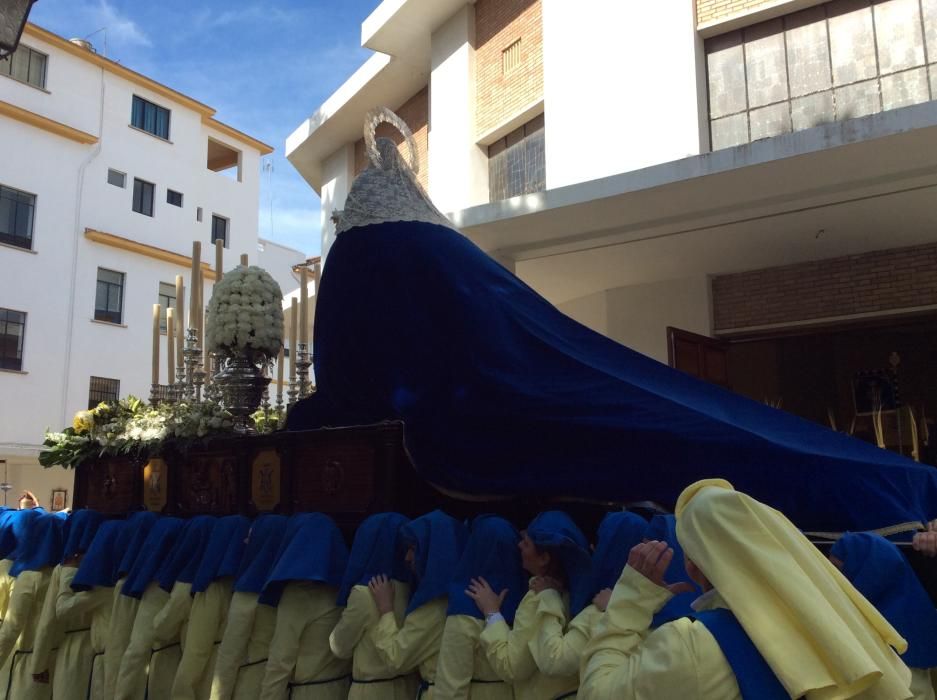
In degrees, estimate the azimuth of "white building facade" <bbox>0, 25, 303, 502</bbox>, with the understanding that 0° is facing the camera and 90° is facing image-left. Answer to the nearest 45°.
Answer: approximately 315°

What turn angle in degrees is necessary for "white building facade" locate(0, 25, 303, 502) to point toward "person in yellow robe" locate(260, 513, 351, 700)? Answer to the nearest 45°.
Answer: approximately 45° to its right

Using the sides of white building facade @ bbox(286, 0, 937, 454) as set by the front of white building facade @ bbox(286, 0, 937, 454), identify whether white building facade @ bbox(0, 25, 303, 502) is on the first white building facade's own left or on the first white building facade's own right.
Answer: on the first white building facade's own right

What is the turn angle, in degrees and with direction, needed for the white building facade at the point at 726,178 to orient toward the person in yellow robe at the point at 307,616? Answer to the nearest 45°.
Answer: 0° — it already faces them

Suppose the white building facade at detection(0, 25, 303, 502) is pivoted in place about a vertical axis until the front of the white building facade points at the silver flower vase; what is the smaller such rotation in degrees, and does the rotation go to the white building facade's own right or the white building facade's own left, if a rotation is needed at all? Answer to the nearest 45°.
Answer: approximately 45° to the white building facade's own right

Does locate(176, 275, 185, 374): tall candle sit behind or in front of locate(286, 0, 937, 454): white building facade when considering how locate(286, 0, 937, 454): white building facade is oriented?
in front

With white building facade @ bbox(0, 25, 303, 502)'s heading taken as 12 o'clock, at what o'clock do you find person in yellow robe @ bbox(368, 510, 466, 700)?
The person in yellow robe is roughly at 1 o'clock from the white building facade.

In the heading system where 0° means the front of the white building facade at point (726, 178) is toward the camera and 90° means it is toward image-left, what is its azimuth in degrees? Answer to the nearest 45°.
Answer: approximately 45°

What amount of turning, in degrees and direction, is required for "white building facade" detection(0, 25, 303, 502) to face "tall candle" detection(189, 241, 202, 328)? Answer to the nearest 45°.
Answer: approximately 45° to its right

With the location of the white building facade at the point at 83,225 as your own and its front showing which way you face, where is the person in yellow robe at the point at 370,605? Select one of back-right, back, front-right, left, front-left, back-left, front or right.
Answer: front-right
